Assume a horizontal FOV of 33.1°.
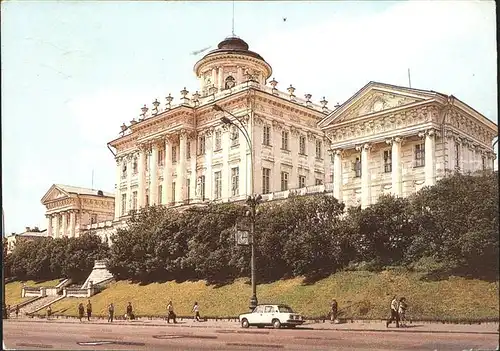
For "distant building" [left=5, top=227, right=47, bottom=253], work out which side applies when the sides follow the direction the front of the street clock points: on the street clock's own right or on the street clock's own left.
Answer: on the street clock's own right

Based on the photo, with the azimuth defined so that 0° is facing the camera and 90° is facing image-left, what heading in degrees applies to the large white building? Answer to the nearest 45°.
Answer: approximately 45°

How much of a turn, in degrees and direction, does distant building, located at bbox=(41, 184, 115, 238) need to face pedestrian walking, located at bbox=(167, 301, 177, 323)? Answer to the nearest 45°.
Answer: approximately 90° to its left

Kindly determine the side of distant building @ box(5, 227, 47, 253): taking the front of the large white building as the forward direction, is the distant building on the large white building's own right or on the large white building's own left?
on the large white building's own right

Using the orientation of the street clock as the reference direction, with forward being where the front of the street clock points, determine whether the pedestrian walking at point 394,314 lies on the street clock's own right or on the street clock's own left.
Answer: on the street clock's own left

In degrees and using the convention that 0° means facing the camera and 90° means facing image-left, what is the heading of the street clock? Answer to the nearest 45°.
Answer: approximately 0°

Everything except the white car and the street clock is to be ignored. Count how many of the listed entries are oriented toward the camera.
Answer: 1

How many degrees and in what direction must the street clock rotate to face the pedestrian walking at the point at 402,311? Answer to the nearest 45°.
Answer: approximately 45° to its left
